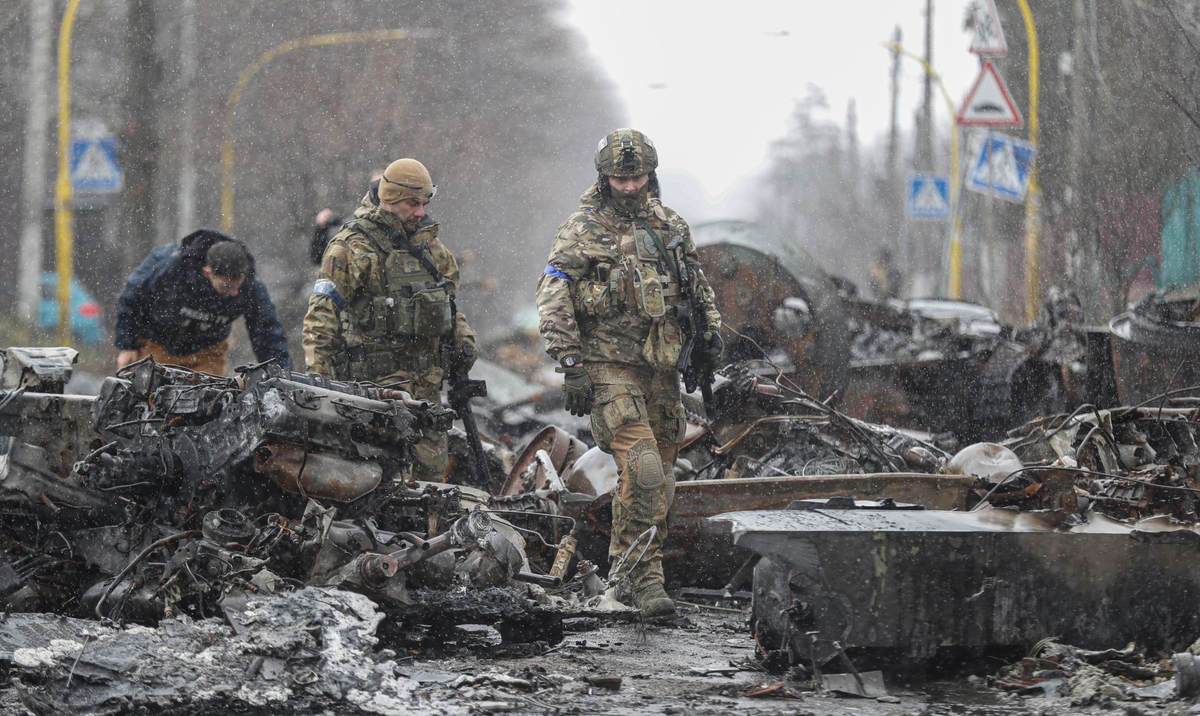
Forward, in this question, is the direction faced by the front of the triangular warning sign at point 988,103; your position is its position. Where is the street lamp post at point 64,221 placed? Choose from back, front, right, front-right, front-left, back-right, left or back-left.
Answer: right

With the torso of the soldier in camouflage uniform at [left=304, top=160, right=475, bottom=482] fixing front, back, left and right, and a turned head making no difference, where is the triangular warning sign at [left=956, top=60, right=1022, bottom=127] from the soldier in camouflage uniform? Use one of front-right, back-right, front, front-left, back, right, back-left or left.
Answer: left

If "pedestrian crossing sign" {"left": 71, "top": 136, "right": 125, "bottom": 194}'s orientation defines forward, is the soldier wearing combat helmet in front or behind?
in front

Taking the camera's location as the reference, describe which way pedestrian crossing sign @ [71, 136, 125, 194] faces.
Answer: facing the viewer

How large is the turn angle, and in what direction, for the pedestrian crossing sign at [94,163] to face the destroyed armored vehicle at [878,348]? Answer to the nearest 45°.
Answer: approximately 45° to its left

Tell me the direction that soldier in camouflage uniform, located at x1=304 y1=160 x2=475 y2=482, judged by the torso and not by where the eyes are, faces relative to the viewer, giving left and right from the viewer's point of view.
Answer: facing the viewer and to the right of the viewer

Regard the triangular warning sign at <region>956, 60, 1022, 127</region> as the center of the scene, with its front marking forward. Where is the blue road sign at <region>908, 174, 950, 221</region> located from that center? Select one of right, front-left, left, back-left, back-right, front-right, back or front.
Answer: back

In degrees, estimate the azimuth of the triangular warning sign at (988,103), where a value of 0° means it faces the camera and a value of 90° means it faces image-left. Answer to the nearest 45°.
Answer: approximately 0°

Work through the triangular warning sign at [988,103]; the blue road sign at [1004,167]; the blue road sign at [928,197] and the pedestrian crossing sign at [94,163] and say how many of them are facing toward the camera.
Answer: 4

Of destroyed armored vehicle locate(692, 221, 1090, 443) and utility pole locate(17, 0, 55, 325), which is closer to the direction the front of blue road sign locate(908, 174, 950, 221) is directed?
the destroyed armored vehicle

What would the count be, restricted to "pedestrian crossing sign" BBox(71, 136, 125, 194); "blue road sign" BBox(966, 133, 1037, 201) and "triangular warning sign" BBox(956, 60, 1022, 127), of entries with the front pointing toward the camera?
3

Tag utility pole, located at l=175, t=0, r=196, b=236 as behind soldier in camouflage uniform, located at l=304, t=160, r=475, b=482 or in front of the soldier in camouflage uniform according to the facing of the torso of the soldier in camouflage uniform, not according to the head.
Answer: behind

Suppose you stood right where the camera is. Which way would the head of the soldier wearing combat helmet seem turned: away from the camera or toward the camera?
toward the camera

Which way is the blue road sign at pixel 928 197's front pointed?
toward the camera
